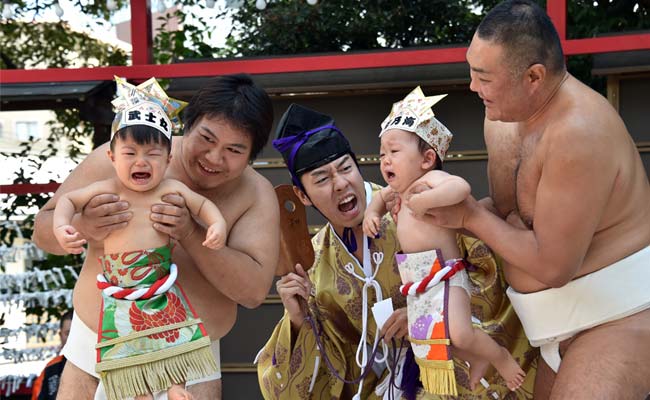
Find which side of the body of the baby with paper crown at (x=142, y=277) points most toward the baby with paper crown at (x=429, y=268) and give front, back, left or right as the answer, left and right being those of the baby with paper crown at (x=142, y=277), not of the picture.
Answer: left

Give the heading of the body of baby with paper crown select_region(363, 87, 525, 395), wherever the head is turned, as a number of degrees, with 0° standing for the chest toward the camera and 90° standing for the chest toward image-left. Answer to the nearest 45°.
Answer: approximately 45°

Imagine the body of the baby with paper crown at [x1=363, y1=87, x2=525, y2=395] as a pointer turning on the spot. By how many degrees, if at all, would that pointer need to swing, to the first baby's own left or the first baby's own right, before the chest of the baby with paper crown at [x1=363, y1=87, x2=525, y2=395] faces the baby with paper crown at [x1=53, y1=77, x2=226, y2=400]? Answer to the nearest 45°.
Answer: approximately 45° to the first baby's own right

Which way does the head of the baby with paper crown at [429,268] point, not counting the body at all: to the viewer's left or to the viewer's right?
to the viewer's left

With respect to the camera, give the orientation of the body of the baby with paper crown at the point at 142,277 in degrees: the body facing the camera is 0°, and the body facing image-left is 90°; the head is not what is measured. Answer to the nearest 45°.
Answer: approximately 0°
